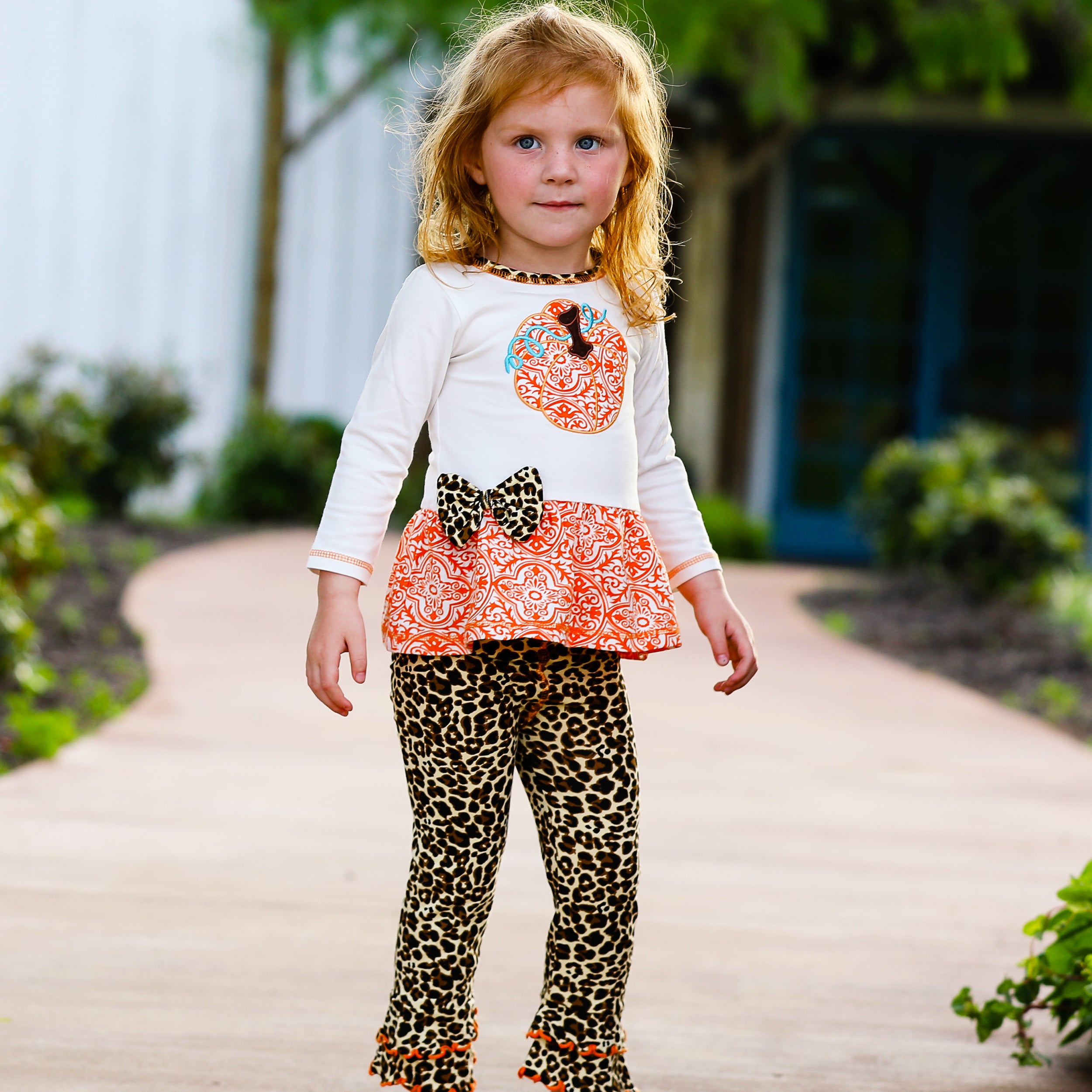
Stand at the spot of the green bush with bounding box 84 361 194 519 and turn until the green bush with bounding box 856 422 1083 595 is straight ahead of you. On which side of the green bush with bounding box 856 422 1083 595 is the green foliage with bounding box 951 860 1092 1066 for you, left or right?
right

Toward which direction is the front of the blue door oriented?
toward the camera

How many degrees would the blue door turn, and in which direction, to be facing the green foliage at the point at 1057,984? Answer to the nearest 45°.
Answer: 0° — it already faces it

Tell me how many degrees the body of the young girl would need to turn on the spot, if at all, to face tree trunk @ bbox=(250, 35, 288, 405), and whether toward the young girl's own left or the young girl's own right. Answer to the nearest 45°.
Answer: approximately 180°

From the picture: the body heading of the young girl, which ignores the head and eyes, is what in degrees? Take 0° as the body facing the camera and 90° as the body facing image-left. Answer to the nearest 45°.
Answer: approximately 0°

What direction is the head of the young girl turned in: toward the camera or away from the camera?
toward the camera

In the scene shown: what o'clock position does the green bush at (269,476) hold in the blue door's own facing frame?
The green bush is roughly at 2 o'clock from the blue door.

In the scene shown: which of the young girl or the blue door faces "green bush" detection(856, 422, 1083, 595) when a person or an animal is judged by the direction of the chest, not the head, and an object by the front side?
the blue door

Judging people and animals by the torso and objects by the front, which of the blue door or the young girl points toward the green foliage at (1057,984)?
the blue door

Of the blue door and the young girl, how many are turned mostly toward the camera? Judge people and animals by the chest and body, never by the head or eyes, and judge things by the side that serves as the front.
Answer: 2

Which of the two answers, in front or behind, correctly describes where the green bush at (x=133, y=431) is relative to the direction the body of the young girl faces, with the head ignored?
behind

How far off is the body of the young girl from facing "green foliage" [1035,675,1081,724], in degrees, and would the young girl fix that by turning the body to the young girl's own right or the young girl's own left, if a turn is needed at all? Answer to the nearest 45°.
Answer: approximately 135° to the young girl's own left

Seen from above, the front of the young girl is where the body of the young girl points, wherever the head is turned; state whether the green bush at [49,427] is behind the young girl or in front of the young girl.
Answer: behind

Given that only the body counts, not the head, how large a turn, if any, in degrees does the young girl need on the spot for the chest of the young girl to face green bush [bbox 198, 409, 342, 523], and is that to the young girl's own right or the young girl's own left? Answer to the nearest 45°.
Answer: approximately 180°

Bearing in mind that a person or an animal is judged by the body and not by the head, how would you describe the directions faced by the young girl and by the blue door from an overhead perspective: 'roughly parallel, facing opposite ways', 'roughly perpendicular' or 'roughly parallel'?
roughly parallel
